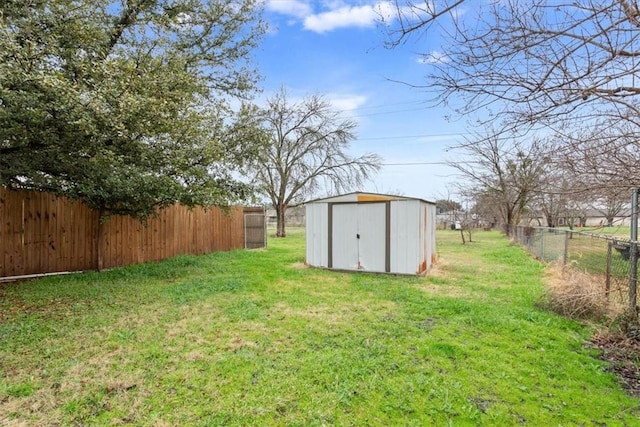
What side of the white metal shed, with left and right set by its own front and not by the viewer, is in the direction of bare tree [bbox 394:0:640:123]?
front

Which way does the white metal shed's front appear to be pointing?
toward the camera

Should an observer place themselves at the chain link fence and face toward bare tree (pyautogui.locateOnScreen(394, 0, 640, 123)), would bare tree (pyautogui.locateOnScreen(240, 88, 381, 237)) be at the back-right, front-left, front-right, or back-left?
back-right

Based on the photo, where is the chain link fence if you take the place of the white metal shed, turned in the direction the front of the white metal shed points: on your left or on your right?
on your left

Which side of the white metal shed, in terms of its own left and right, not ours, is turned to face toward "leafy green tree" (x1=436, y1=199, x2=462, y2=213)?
back

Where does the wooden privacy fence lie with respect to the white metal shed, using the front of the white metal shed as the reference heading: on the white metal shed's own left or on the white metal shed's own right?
on the white metal shed's own right

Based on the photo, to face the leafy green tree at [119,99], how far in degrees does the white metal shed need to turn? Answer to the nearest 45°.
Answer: approximately 45° to its right

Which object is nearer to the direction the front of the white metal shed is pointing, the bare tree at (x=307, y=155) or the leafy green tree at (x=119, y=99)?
the leafy green tree

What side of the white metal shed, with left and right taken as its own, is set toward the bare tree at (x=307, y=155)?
back
